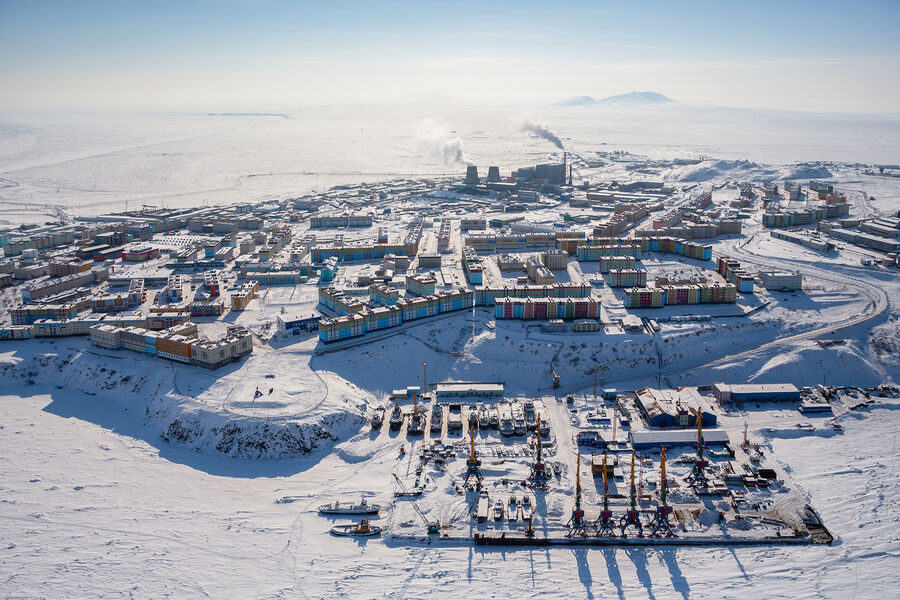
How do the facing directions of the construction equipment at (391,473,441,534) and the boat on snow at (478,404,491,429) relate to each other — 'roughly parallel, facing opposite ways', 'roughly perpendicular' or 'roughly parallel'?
roughly perpendicular

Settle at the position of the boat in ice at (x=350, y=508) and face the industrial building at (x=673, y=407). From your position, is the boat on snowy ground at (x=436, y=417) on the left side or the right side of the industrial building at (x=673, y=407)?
left

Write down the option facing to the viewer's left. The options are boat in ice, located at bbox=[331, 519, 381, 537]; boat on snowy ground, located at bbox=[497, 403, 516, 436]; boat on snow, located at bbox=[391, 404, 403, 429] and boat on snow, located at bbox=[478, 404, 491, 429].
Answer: boat in ice, located at bbox=[331, 519, 381, 537]

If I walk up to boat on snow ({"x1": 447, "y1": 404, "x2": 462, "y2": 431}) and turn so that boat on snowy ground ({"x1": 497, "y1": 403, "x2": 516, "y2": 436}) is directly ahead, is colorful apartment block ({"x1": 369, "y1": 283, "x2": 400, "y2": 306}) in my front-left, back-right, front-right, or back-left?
back-left

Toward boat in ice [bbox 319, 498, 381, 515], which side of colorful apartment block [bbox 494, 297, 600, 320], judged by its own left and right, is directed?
front

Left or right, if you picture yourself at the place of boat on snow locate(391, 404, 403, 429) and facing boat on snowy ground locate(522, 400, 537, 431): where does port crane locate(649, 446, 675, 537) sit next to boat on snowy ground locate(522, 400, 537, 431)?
right
